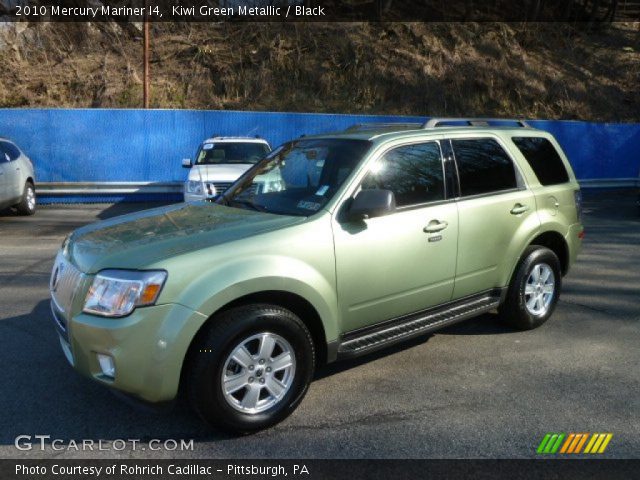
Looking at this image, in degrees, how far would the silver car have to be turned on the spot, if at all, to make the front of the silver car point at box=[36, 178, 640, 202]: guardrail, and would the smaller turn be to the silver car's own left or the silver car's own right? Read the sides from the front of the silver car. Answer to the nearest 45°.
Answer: approximately 180°

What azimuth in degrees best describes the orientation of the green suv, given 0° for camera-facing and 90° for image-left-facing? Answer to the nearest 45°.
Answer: approximately 45°

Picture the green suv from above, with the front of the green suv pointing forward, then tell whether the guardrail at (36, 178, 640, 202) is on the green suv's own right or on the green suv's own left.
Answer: on the green suv's own right

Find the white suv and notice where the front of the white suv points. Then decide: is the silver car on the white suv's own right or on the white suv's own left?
on the white suv's own right

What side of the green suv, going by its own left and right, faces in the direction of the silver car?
right

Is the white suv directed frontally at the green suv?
yes

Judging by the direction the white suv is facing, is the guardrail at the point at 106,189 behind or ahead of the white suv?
behind
